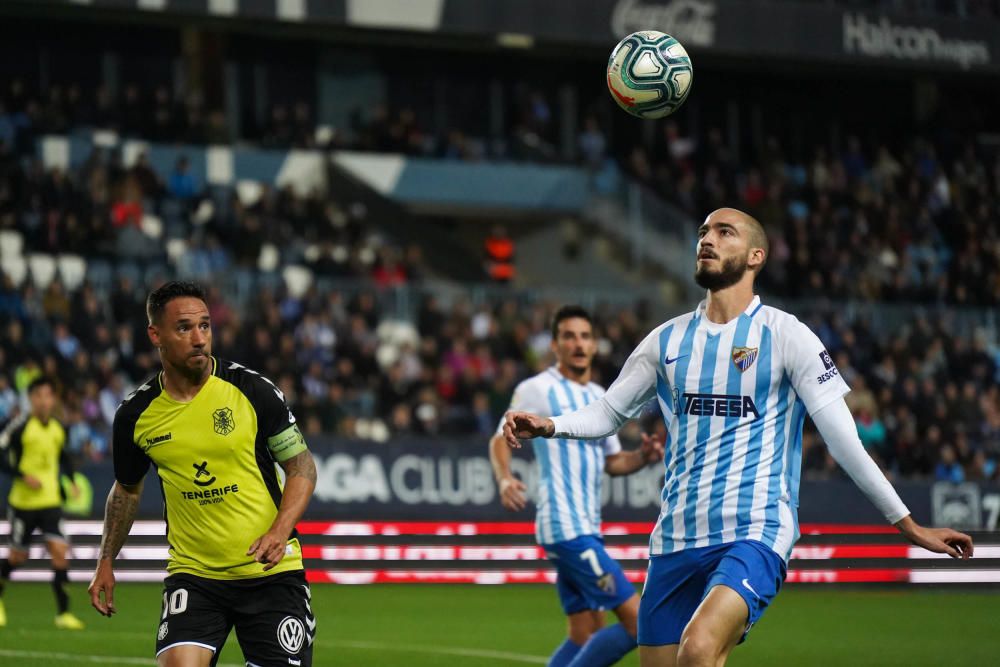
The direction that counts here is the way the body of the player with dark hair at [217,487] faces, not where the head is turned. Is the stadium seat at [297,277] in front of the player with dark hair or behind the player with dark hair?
behind

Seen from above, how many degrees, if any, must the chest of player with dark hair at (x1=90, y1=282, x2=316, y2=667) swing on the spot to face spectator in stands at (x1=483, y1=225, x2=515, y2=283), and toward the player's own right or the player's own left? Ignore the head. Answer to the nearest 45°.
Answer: approximately 180°

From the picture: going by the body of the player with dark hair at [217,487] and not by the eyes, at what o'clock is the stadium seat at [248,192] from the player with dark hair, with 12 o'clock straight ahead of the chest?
The stadium seat is roughly at 6 o'clock from the player with dark hair.

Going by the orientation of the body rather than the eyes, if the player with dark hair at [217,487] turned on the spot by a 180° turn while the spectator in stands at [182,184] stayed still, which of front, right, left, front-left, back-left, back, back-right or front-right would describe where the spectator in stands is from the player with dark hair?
front

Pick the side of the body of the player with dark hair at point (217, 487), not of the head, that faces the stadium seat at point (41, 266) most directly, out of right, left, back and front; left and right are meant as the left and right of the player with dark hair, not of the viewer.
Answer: back

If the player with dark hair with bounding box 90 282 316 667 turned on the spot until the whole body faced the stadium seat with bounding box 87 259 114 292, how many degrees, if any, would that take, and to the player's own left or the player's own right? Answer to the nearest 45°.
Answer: approximately 180°

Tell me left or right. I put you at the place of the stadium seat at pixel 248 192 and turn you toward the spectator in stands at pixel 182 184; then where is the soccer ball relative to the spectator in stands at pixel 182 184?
left

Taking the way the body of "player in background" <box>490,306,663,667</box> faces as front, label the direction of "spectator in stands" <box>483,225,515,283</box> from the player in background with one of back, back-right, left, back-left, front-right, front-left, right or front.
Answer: back-left

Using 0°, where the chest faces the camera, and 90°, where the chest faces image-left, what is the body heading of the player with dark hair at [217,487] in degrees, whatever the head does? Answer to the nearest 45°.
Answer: approximately 0°

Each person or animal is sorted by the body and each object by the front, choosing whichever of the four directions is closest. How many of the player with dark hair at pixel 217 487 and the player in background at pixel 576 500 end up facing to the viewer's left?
0

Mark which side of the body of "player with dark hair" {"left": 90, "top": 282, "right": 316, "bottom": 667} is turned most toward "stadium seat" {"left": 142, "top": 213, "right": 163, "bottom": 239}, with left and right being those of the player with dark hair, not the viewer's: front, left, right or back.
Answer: back

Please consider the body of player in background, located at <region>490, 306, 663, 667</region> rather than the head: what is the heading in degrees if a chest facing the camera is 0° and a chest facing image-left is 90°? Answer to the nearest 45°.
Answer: approximately 315°
